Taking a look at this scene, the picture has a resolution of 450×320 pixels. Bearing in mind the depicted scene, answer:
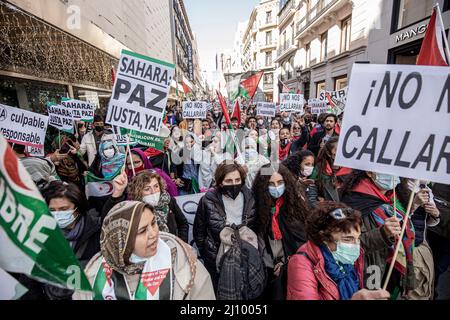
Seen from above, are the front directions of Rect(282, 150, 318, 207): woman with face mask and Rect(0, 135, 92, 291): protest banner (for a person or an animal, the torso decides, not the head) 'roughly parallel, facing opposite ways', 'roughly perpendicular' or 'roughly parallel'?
roughly parallel

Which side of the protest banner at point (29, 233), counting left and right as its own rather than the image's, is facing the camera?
front

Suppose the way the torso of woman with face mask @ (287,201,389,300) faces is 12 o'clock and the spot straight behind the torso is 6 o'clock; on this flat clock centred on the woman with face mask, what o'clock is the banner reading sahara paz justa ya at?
The banner reading sahara paz justa ya is roughly at 5 o'clock from the woman with face mask.

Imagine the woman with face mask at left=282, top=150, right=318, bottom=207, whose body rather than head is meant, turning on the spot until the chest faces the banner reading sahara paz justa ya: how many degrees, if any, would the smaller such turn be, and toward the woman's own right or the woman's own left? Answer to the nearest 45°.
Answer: approximately 90° to the woman's own right

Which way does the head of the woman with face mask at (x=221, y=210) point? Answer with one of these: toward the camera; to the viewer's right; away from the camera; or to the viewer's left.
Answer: toward the camera

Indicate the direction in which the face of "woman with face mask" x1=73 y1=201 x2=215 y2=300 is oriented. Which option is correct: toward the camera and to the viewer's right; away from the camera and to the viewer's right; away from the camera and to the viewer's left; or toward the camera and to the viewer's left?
toward the camera and to the viewer's right

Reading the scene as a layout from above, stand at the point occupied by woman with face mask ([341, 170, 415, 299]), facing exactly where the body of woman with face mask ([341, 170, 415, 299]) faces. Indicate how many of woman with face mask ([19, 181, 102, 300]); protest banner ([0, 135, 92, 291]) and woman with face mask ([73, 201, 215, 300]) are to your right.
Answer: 3

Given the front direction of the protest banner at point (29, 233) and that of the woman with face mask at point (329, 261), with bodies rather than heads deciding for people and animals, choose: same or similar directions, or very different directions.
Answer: same or similar directions

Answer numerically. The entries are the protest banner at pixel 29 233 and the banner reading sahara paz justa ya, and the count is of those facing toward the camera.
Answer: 2

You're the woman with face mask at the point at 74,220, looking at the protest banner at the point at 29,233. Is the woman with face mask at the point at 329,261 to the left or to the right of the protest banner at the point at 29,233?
left

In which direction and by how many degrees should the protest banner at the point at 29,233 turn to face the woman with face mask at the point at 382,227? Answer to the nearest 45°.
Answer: approximately 90° to its left

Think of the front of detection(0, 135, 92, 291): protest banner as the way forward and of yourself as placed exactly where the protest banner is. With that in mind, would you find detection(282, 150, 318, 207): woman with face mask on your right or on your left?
on your left

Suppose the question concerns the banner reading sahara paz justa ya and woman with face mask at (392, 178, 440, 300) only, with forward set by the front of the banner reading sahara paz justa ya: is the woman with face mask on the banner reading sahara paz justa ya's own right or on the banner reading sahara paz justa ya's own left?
on the banner reading sahara paz justa ya's own left

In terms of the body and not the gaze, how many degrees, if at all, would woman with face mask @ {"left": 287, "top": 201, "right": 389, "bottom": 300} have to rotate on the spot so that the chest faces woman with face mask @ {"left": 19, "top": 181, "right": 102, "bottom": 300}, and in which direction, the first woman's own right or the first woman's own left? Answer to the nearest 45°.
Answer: approximately 135° to the first woman's own right

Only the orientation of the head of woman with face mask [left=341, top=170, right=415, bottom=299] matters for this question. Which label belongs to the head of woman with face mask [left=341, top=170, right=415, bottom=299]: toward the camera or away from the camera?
toward the camera

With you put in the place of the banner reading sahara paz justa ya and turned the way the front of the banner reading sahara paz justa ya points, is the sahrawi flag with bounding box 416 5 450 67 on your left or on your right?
on your left
